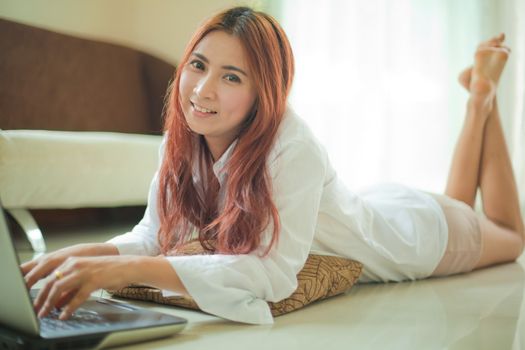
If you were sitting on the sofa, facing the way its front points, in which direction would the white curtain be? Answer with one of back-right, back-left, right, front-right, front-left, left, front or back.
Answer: left

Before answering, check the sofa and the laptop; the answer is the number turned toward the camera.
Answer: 1

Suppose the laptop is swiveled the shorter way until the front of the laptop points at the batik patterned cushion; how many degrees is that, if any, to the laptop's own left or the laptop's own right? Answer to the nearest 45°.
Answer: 0° — it already faces it

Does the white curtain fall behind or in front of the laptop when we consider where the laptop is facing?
in front

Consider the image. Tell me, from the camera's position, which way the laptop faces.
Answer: facing away from the viewer and to the right of the viewer

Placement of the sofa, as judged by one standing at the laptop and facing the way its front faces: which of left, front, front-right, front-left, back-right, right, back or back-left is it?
front-left

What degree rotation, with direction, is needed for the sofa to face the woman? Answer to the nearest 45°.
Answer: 0° — it already faces them

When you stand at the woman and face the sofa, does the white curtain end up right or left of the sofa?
right

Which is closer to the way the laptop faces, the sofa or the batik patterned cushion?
the batik patterned cushion

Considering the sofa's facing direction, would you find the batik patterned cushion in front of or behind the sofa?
in front

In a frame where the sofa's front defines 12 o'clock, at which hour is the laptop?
The laptop is roughly at 12 o'clock from the sofa.

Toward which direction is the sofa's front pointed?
toward the camera
